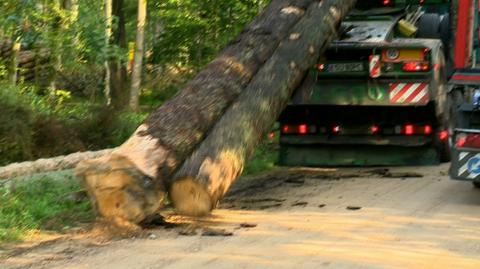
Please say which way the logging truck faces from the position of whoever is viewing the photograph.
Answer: facing away from the viewer

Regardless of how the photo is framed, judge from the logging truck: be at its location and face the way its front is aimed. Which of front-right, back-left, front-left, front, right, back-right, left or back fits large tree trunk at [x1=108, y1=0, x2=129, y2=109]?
front-left

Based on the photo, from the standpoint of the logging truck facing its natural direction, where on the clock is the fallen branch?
The fallen branch is roughly at 8 o'clock from the logging truck.

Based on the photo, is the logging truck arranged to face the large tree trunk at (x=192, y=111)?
no
